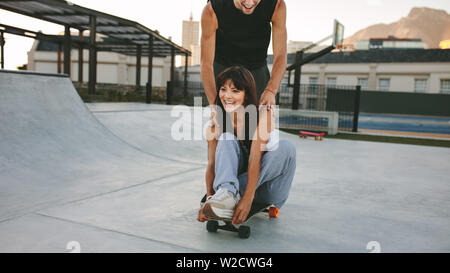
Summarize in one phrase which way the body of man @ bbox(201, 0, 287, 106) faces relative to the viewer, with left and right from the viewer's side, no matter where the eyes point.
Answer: facing the viewer

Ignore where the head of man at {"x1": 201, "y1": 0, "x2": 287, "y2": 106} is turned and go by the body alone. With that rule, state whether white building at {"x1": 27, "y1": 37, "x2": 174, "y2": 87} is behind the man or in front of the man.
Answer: behind

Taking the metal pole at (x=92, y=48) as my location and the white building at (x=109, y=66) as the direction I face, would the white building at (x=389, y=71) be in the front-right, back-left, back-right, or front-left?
front-right

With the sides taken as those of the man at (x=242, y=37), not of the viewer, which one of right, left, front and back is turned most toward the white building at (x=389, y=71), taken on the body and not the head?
back

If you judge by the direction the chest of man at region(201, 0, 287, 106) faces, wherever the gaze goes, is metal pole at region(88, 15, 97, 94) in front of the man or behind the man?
behind

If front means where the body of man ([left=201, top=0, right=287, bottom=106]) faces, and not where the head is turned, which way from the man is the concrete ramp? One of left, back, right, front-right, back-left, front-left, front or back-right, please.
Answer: back-right
